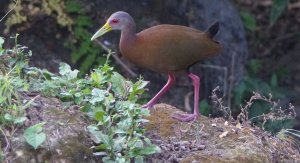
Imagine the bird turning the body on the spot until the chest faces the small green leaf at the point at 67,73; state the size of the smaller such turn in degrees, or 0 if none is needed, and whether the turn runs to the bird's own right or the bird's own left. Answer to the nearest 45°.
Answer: approximately 45° to the bird's own left

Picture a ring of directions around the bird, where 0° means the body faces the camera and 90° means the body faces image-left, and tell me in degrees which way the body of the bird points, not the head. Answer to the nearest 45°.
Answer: approximately 90°

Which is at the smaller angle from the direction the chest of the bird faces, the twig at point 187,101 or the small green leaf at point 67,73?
the small green leaf

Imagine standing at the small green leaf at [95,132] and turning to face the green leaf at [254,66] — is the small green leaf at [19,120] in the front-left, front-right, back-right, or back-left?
back-left

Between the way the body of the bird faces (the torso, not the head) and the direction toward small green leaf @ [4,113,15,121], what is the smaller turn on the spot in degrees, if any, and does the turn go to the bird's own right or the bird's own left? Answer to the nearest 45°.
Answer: approximately 45° to the bird's own left

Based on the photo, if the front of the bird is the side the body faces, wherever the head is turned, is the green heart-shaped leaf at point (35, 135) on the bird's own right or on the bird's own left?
on the bird's own left

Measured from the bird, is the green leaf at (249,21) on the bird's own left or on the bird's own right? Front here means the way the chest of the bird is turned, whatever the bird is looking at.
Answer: on the bird's own right

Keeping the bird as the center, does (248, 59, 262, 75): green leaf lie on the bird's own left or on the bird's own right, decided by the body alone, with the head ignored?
on the bird's own right

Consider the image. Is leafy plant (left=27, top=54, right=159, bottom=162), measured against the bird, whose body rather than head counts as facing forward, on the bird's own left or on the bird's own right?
on the bird's own left
